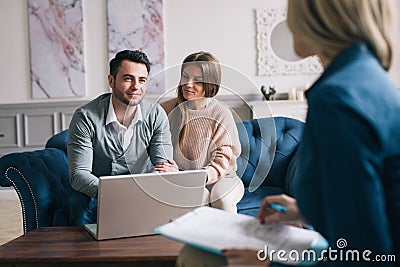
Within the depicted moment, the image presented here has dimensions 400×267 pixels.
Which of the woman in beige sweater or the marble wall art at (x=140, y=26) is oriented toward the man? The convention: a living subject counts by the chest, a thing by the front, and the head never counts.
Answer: the marble wall art

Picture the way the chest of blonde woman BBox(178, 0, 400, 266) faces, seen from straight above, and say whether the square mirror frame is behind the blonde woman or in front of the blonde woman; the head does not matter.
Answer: in front

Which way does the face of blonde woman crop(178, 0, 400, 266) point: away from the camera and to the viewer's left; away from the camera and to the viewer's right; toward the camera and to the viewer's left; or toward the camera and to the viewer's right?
away from the camera and to the viewer's left

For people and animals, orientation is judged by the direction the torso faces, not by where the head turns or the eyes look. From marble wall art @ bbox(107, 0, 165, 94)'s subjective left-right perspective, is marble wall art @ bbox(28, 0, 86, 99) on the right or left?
on its right

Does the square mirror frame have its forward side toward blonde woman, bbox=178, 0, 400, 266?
yes

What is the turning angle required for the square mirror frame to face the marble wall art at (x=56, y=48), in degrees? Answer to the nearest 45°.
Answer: approximately 90° to its right

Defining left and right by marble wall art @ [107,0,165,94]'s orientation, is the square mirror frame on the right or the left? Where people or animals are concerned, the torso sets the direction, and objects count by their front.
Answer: on its left

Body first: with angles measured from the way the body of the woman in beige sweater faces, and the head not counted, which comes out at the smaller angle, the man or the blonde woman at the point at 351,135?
the blonde woman

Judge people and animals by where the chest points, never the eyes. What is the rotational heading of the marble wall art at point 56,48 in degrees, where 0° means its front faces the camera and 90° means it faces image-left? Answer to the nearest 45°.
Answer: approximately 0°

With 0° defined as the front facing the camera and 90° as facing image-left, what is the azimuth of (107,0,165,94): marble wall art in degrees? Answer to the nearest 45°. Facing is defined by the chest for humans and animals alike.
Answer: approximately 0°

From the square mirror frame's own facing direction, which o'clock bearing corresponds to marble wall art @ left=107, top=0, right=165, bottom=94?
The marble wall art is roughly at 3 o'clock from the square mirror frame.
